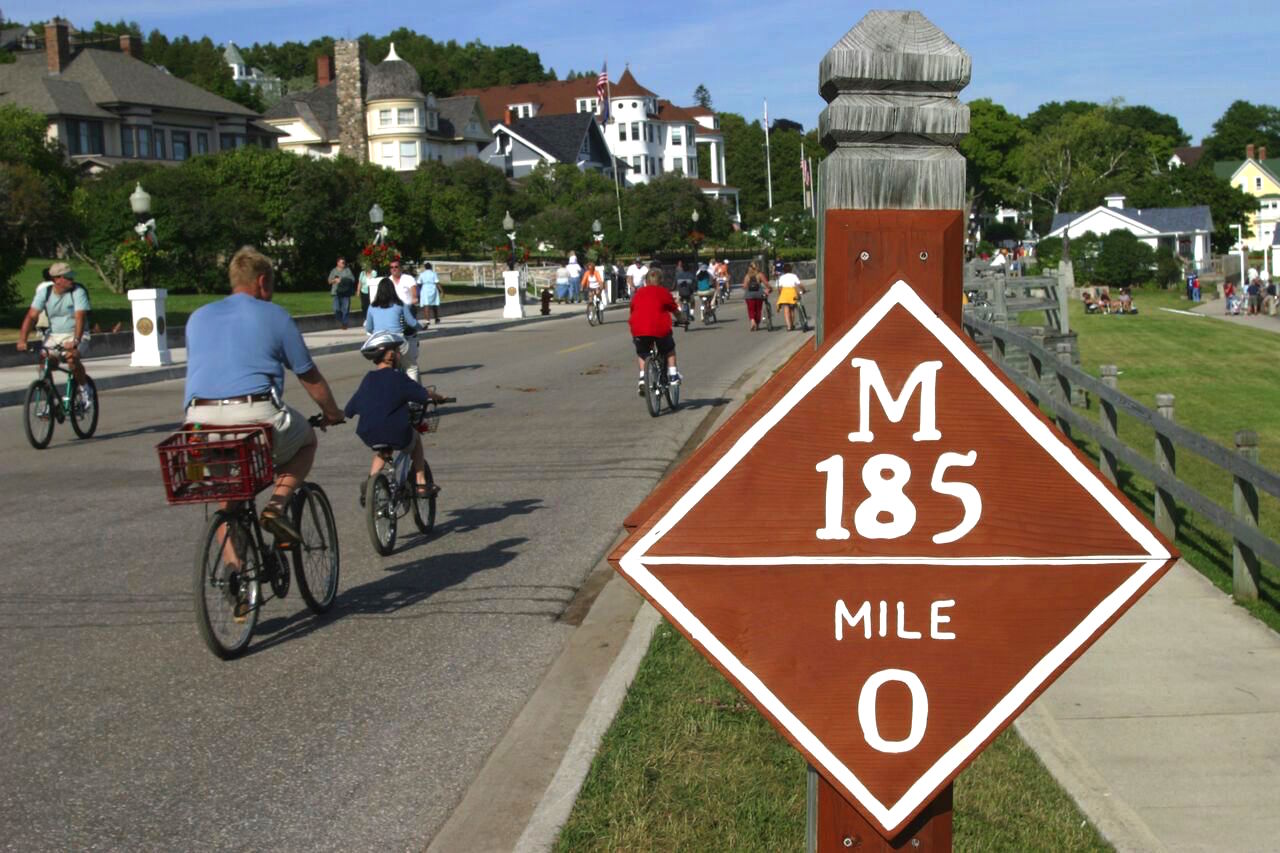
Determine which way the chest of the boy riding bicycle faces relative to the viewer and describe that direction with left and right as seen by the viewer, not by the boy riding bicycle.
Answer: facing away from the viewer and to the right of the viewer

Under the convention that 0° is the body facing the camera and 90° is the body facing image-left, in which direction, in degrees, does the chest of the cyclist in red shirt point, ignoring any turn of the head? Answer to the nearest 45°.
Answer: approximately 180°

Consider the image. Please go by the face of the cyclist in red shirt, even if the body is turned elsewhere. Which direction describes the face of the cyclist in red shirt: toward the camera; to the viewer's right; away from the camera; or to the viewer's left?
away from the camera

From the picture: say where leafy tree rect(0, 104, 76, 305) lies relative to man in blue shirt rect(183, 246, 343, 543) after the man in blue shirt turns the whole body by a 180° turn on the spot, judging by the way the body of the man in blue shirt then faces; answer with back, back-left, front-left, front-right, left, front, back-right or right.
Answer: back-right

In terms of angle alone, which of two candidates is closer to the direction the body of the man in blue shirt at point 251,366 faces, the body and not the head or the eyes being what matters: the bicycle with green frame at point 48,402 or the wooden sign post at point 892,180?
the bicycle with green frame

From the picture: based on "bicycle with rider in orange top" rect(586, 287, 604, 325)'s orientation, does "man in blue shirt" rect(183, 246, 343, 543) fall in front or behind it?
in front

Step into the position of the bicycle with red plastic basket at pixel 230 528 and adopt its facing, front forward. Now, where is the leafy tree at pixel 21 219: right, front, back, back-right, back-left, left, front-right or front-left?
front-left

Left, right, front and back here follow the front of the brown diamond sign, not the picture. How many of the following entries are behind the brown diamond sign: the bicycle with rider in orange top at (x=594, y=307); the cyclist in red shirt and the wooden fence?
3

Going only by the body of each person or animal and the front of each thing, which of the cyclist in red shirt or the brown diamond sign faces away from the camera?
the cyclist in red shirt

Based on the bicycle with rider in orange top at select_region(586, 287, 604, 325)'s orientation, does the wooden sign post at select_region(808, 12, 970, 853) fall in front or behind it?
in front

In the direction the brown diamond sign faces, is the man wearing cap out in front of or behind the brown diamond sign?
behind

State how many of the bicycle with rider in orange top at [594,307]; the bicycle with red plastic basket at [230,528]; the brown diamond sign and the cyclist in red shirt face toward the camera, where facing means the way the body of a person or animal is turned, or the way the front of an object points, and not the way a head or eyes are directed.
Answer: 2

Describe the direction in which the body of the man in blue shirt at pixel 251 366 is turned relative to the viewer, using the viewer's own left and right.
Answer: facing away from the viewer and to the right of the viewer
